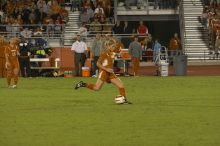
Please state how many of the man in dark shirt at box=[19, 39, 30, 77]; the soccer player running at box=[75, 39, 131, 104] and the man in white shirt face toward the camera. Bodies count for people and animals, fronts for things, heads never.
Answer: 2

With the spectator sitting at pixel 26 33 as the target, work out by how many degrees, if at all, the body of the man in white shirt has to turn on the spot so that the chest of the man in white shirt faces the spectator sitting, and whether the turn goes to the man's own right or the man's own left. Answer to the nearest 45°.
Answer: approximately 135° to the man's own right

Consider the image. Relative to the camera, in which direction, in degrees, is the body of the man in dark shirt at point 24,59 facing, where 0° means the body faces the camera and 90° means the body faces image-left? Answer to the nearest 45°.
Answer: approximately 0°

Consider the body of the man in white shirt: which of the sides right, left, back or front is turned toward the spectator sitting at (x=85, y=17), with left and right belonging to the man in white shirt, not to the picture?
back

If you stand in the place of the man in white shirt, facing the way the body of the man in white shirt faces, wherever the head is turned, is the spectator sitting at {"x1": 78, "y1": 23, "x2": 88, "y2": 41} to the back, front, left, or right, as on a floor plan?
back

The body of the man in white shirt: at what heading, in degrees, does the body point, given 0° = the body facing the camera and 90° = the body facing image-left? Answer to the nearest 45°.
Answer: approximately 0°

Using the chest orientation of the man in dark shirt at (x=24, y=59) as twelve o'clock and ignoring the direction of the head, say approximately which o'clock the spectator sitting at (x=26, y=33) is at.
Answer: The spectator sitting is roughly at 6 o'clock from the man in dark shirt.

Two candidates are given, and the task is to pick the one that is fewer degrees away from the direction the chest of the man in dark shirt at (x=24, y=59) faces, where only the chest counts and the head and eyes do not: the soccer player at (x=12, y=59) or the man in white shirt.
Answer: the soccer player

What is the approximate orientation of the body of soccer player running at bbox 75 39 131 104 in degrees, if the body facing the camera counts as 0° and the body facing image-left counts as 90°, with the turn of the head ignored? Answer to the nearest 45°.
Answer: approximately 270°

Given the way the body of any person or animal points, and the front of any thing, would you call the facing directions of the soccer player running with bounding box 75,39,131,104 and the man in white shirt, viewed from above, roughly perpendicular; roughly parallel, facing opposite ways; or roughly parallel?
roughly perpendicular

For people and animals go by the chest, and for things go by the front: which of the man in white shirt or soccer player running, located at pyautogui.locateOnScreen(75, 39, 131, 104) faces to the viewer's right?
the soccer player running

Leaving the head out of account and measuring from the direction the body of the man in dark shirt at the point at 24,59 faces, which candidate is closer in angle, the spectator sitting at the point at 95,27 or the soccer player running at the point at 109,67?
the soccer player running
